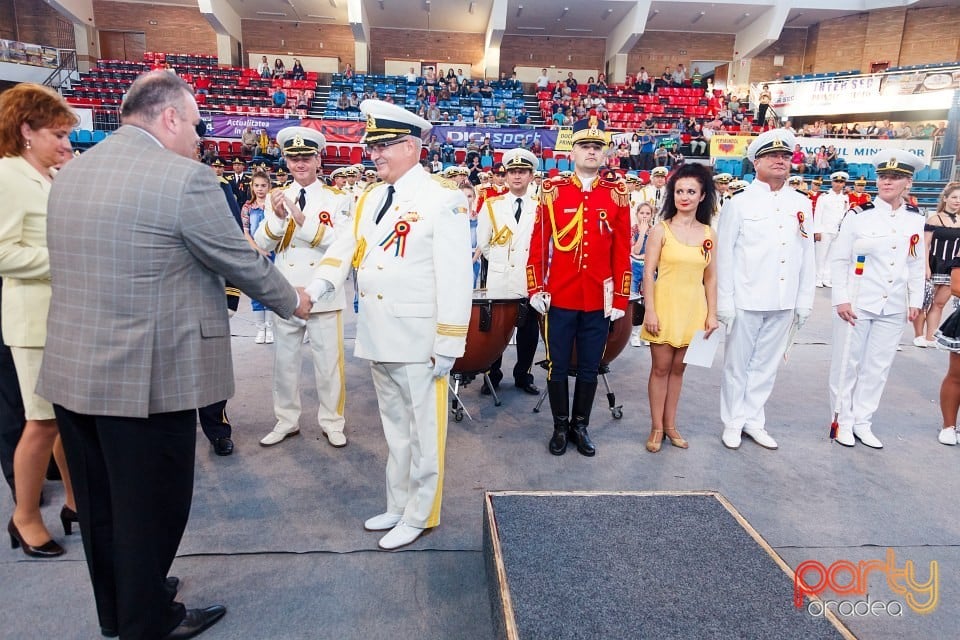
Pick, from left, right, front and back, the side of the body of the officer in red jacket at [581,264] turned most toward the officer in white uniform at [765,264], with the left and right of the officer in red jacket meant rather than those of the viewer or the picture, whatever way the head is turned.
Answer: left

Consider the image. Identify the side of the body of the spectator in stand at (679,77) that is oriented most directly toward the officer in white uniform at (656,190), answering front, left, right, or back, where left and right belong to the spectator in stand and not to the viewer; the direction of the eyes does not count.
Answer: front

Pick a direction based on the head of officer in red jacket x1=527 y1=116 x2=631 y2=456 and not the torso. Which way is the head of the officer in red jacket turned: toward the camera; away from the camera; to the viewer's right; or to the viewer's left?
toward the camera

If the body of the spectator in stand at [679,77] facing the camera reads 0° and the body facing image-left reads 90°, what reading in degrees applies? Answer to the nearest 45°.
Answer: approximately 0°

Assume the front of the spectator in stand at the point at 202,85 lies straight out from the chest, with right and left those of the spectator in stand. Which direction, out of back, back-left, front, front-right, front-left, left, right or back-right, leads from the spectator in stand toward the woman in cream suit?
front

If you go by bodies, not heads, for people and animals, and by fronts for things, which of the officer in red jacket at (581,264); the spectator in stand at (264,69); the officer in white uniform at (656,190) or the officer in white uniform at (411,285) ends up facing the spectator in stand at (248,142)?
the spectator in stand at (264,69)

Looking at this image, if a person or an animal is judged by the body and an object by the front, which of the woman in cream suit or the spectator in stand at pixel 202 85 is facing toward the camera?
the spectator in stand

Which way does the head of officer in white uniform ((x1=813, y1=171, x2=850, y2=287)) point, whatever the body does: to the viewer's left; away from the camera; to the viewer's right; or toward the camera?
toward the camera

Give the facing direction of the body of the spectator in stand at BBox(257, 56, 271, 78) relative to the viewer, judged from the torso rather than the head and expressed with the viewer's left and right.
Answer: facing the viewer

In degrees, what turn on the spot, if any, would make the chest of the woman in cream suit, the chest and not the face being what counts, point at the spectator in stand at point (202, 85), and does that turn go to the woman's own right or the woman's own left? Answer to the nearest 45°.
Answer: approximately 90° to the woman's own left

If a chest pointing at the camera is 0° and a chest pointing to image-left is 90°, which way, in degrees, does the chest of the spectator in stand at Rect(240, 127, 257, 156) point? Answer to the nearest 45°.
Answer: approximately 0°

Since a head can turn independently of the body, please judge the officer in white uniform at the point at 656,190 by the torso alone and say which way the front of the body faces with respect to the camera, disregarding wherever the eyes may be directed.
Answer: toward the camera

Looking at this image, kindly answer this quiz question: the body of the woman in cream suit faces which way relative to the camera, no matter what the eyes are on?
to the viewer's right

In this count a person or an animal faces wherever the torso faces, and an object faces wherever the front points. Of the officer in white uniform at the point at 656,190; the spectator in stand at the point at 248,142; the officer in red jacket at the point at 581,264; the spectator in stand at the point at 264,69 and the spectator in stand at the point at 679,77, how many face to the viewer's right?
0

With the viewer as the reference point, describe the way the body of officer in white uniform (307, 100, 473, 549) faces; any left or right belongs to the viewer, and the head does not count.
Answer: facing the viewer and to the left of the viewer

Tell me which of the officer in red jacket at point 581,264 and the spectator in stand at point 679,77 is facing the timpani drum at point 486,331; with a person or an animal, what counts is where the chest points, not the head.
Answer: the spectator in stand

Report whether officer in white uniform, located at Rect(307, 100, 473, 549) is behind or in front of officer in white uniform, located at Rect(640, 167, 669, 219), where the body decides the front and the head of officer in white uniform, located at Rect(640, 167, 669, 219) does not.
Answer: in front
